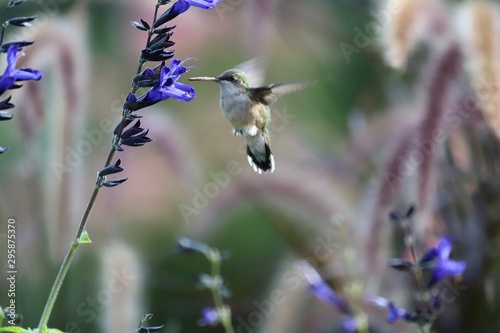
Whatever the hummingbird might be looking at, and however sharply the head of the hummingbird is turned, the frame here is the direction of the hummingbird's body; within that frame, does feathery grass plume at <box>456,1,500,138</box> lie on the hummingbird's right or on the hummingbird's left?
on the hummingbird's right

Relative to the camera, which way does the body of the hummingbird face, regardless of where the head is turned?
to the viewer's left

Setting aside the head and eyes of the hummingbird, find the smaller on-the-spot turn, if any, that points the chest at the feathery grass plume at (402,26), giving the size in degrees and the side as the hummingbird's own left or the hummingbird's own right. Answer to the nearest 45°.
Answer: approximately 135° to the hummingbird's own right
